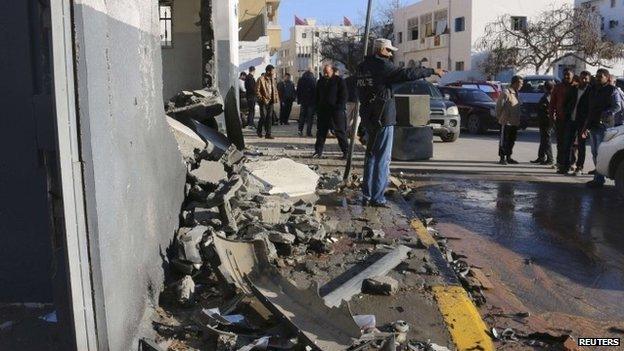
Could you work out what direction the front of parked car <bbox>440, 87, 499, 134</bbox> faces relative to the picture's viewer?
facing the viewer and to the right of the viewer

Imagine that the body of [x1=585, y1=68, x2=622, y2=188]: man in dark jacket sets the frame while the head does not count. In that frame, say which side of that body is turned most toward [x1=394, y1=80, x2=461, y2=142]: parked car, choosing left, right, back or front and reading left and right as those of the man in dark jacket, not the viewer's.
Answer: right

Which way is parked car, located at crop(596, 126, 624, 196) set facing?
to the viewer's left

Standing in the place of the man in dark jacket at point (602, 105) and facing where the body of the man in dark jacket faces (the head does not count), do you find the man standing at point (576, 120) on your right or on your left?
on your right

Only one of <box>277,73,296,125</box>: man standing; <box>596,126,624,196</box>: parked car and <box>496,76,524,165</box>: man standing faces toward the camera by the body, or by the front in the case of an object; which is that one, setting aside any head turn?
<box>277,73,296,125</box>: man standing

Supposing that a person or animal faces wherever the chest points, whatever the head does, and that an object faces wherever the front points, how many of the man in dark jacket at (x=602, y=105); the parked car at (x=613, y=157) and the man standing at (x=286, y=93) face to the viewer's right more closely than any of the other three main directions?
0

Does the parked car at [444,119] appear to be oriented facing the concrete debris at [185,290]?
no

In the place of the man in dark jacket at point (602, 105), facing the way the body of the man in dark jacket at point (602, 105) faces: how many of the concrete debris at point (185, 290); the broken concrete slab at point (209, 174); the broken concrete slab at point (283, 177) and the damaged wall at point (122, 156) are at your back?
0

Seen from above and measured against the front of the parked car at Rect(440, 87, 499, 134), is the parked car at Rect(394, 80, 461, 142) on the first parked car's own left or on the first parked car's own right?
on the first parked car's own right

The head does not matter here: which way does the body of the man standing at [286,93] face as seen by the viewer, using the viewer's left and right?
facing the viewer

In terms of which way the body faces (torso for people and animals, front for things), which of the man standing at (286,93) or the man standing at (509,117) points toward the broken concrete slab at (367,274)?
the man standing at (286,93)

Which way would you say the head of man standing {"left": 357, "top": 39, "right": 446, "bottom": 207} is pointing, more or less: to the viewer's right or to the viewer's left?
to the viewer's right

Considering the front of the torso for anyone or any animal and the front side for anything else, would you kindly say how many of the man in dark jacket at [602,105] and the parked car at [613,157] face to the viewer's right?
0

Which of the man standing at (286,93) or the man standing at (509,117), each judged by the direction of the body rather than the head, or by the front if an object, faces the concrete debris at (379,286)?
the man standing at (286,93)

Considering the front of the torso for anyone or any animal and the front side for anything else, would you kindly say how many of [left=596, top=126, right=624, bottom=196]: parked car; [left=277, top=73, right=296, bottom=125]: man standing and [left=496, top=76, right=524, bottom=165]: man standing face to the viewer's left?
1

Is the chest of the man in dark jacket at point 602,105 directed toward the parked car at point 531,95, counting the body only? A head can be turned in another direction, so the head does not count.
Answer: no
